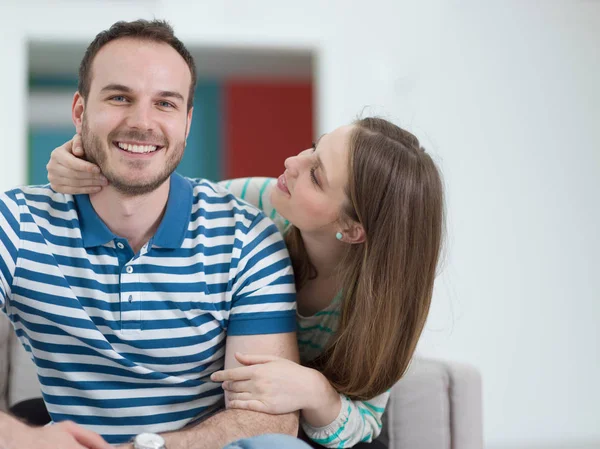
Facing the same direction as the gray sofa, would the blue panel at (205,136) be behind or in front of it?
behind

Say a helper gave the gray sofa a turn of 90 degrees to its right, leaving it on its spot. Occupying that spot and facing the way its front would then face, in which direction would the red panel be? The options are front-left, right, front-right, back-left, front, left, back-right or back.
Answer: right

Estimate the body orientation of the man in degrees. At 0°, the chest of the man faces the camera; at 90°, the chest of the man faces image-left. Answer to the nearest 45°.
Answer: approximately 0°

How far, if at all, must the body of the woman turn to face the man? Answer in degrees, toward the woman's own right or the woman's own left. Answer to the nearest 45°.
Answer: approximately 45° to the woman's own right

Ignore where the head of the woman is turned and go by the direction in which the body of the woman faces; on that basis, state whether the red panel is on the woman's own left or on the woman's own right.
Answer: on the woman's own right

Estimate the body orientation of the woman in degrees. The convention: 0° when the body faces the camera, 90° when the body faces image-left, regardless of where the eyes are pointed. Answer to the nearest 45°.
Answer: approximately 45°

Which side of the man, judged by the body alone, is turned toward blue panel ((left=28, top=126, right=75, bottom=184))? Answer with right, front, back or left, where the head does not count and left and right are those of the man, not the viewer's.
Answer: back

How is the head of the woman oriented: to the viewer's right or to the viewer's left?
to the viewer's left
